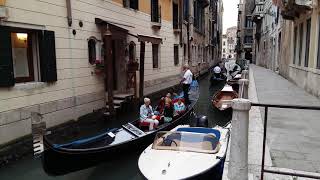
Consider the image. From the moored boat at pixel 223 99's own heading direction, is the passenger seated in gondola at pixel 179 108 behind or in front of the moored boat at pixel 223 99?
in front

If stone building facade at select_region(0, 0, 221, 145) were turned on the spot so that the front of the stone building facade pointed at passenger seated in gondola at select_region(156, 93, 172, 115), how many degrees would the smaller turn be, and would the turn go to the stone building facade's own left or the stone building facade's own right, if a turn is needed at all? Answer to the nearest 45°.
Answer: approximately 45° to the stone building facade's own left

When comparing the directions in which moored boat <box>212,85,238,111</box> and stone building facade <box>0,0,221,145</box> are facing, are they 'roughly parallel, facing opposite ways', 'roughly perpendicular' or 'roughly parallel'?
roughly perpendicular

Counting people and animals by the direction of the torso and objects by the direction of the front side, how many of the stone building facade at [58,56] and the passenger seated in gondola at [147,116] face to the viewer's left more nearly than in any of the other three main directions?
0

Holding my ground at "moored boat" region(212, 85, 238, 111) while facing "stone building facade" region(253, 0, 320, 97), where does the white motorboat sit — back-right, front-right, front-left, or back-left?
back-right

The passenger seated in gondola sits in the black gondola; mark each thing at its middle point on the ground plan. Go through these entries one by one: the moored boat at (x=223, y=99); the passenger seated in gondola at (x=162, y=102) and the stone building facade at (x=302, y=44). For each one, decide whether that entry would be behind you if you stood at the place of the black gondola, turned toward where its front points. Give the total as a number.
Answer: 3

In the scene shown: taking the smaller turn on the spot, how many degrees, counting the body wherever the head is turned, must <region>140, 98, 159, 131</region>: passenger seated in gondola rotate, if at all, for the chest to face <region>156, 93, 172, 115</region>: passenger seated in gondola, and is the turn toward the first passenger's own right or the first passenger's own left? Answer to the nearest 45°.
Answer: approximately 135° to the first passenger's own left

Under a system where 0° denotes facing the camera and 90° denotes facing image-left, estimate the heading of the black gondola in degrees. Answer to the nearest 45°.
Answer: approximately 45°
